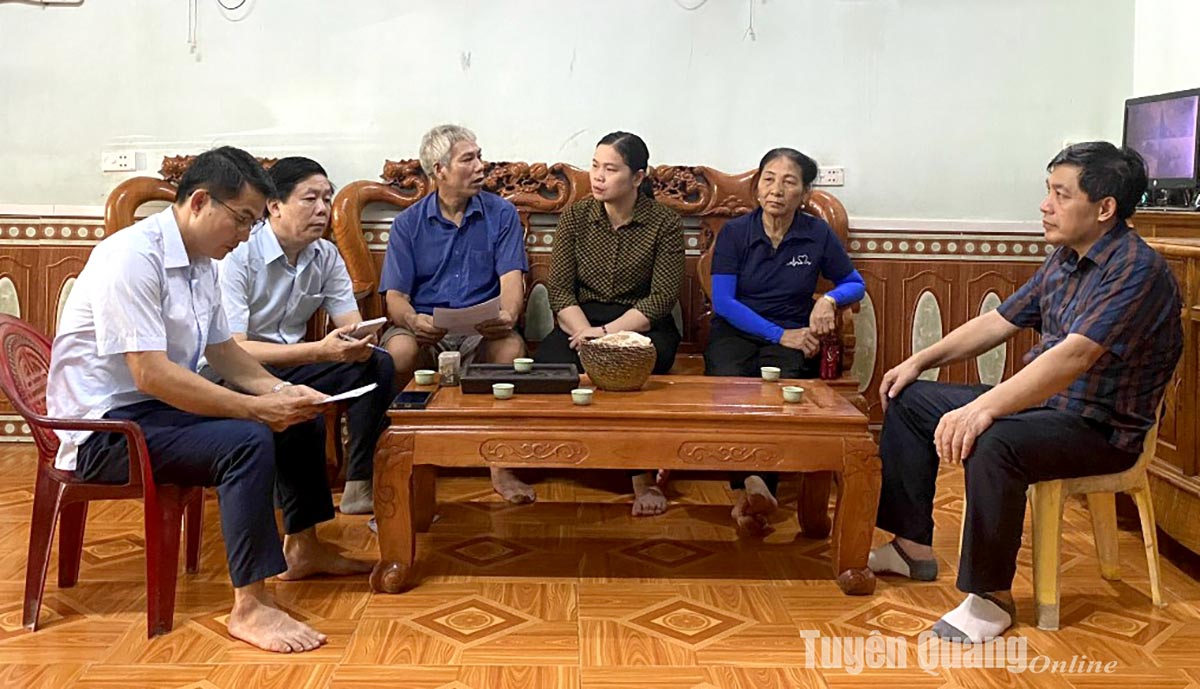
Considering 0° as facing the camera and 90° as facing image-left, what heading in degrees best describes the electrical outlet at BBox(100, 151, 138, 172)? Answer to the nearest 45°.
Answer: approximately 0°

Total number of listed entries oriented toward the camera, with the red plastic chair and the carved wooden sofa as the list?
1

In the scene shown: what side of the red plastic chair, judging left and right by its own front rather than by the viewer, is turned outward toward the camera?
right

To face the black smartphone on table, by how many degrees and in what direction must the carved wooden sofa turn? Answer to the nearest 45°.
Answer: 0° — it already faces it

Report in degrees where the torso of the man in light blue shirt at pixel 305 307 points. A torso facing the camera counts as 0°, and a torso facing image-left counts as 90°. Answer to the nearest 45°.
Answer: approximately 315°

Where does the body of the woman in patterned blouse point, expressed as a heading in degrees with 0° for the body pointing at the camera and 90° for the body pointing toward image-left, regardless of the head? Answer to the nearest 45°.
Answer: approximately 0°

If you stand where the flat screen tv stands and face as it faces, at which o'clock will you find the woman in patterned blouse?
The woman in patterned blouse is roughly at 1 o'clock from the flat screen tv.
